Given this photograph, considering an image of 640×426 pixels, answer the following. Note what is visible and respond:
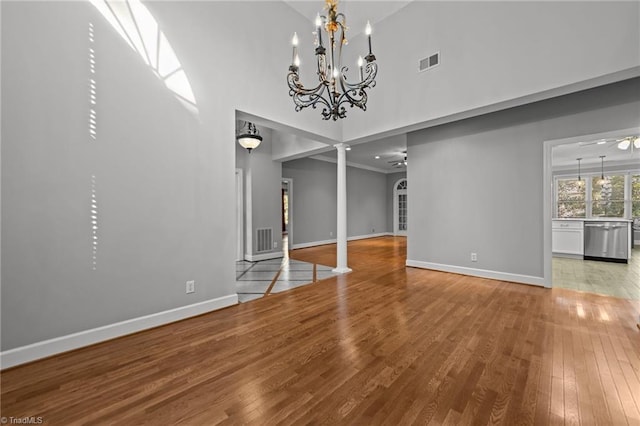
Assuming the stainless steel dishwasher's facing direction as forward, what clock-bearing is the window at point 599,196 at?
The window is roughly at 6 o'clock from the stainless steel dishwasher.

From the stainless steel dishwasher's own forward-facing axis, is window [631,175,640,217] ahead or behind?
behind

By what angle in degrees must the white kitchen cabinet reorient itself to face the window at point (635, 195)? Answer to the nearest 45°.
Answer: approximately 180°

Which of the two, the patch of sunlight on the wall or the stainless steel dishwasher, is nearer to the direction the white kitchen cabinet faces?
the patch of sunlight on the wall

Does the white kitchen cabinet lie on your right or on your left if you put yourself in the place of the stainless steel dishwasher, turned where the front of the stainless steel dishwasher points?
on your right

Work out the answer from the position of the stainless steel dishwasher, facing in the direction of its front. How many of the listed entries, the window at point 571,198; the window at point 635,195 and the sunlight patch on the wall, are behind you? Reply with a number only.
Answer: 2

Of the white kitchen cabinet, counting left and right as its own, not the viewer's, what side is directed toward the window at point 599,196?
back

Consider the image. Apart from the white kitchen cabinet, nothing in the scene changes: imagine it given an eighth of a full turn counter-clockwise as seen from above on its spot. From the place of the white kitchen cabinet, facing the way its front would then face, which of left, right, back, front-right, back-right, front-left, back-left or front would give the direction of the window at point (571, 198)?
back-left

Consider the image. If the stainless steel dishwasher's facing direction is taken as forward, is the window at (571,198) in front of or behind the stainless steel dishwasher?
behind

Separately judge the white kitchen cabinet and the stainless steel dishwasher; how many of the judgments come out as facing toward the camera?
2

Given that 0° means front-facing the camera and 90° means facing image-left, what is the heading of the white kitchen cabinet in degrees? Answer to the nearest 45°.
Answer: approximately 0°
